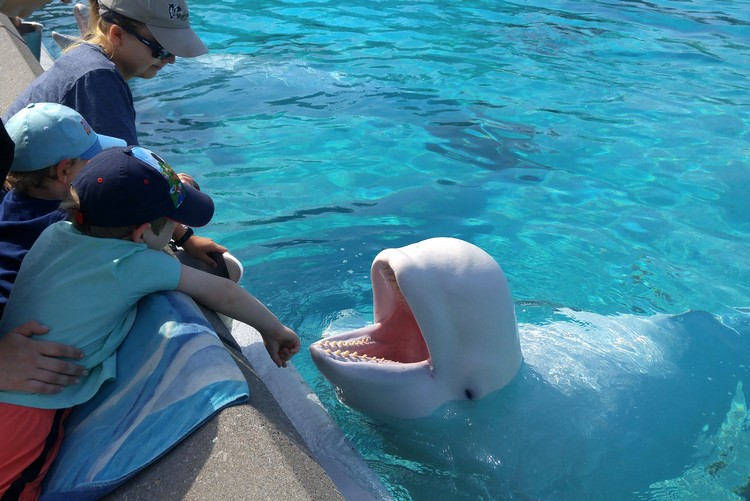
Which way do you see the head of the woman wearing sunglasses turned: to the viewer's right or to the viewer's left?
to the viewer's right

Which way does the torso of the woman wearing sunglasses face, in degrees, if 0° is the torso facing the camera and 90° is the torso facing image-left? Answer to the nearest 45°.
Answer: approximately 270°

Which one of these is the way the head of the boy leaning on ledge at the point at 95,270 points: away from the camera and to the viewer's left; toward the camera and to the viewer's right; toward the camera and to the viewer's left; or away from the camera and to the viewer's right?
away from the camera and to the viewer's right

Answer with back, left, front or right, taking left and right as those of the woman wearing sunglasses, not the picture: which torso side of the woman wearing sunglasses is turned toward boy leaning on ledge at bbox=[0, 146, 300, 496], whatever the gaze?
right
